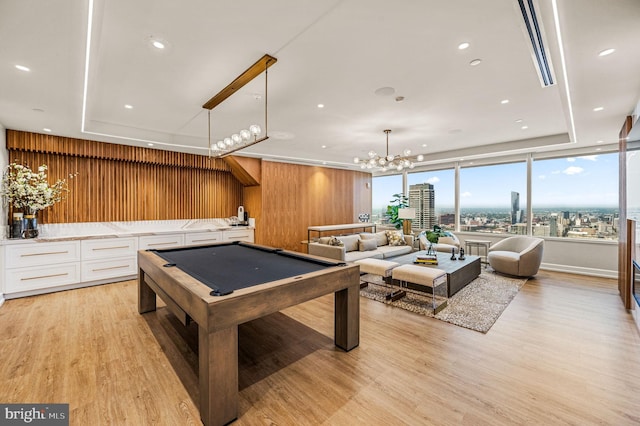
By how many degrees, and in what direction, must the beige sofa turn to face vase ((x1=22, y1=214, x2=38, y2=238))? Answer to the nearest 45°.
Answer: approximately 90° to its right

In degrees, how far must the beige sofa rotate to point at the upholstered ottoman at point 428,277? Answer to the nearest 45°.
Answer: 0° — it already faces it

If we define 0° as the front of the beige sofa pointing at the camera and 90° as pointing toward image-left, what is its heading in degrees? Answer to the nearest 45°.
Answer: approximately 315°

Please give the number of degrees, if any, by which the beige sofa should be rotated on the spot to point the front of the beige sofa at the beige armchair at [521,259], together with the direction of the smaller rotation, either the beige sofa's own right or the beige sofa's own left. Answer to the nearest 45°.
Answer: approximately 45° to the beige sofa's own left
